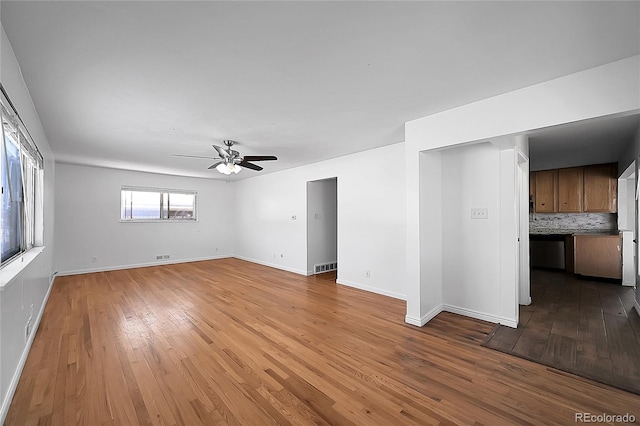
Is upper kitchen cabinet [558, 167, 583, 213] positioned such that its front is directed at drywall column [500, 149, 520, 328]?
yes

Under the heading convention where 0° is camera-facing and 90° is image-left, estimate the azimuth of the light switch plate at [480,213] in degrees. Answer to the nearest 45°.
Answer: approximately 0°

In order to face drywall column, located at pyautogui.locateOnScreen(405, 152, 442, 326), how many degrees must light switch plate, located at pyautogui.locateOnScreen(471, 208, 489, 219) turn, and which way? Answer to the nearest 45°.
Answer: approximately 45° to its right

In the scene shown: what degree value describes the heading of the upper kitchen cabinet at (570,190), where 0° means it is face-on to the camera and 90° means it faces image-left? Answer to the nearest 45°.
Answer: approximately 0°

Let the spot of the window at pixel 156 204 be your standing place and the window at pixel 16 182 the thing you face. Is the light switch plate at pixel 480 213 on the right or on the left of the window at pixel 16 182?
left

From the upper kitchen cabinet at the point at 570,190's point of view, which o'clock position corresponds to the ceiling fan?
The ceiling fan is roughly at 1 o'clock from the upper kitchen cabinet.

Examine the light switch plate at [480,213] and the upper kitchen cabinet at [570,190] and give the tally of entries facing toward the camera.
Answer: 2

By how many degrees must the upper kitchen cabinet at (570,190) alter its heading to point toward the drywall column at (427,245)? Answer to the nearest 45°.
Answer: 0° — it already faces it
